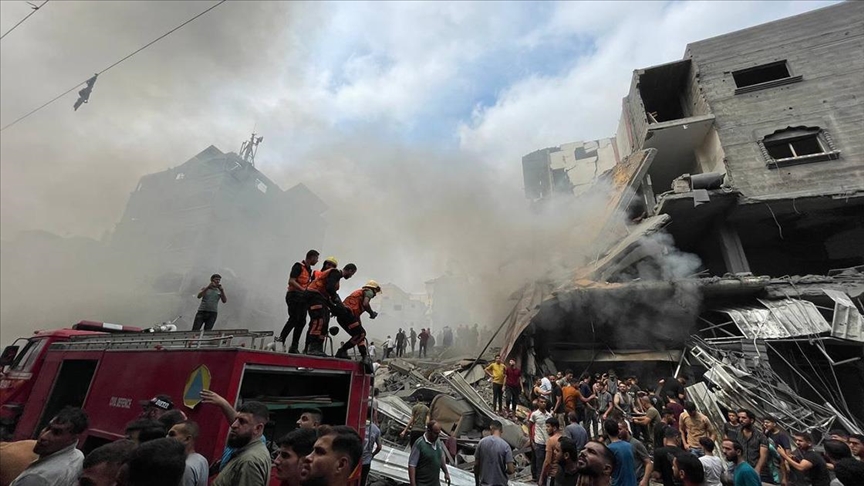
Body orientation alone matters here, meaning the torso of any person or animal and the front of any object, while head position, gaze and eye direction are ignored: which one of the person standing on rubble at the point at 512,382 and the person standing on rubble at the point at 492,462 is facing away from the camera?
the person standing on rubble at the point at 492,462

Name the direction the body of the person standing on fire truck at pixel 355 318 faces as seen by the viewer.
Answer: to the viewer's right

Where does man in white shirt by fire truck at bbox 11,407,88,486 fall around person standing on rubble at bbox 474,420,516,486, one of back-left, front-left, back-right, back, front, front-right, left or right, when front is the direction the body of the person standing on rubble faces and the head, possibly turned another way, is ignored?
back-left

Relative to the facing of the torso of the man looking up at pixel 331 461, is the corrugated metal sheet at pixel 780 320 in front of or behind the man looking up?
behind

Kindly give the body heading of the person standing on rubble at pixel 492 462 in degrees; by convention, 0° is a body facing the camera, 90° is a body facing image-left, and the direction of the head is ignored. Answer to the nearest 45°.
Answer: approximately 180°

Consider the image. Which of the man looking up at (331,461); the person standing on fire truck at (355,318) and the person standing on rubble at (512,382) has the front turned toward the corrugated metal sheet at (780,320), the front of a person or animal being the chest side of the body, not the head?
the person standing on fire truck at (355,318)
